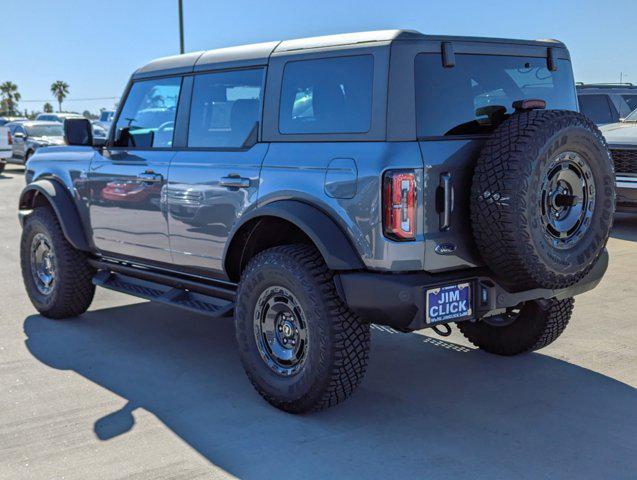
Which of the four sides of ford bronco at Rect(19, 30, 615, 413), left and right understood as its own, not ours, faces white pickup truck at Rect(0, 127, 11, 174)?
front

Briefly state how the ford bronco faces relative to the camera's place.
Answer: facing away from the viewer and to the left of the viewer

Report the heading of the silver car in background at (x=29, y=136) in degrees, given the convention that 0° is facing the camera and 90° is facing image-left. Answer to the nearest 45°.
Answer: approximately 315°

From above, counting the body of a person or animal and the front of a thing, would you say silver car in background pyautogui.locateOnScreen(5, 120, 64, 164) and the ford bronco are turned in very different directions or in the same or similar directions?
very different directions

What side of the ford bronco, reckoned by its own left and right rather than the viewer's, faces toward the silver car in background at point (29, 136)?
front

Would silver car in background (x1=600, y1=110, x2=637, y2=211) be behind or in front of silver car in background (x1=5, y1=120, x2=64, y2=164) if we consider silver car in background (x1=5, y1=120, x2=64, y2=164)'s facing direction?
in front

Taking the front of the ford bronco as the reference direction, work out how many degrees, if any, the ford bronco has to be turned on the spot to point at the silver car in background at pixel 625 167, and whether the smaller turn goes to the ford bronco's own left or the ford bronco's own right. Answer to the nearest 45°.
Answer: approximately 90° to the ford bronco's own right

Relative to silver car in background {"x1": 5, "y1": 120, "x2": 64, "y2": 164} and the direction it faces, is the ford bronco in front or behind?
in front
